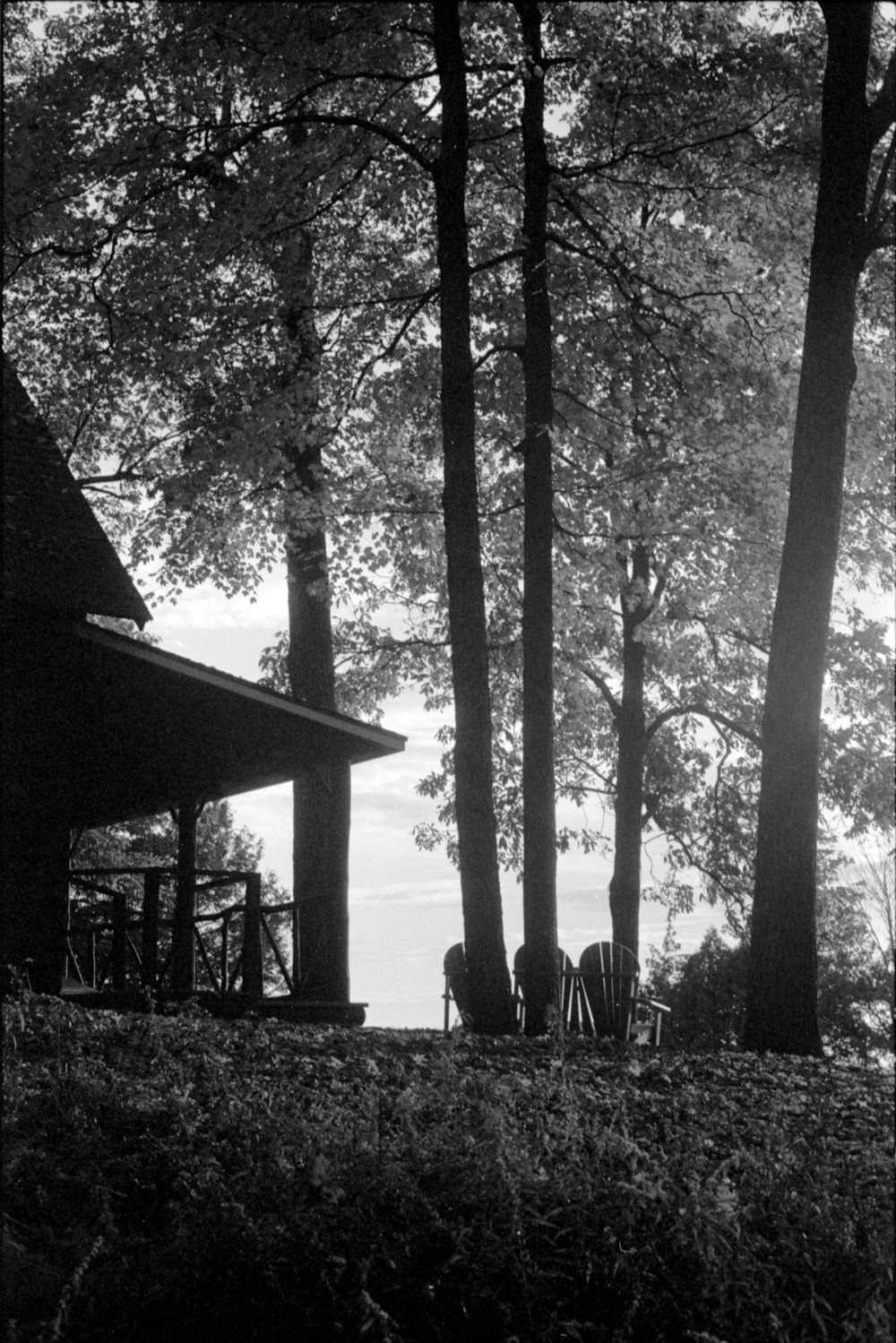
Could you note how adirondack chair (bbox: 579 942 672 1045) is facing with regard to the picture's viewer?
facing away from the viewer and to the right of the viewer

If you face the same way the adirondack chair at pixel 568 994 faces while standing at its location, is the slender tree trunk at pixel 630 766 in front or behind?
in front

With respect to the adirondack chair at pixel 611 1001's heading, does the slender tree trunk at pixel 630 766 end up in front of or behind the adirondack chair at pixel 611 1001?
in front

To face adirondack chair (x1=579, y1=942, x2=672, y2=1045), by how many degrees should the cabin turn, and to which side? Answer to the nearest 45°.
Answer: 0° — it already faces it

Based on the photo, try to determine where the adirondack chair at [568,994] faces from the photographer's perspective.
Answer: facing away from the viewer

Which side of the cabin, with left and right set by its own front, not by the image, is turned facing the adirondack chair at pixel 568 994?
front

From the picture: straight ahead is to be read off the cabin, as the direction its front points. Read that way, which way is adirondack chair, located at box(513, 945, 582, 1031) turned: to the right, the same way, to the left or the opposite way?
to the left

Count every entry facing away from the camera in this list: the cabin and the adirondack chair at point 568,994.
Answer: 1

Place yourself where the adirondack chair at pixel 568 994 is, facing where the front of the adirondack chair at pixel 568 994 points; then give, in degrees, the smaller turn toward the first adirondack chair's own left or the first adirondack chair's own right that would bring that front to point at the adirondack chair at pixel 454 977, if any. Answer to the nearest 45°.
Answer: approximately 45° to the first adirondack chair's own left

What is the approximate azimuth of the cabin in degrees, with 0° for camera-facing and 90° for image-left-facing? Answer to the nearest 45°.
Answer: approximately 270°

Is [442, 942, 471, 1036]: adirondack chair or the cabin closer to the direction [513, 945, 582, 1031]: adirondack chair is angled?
the adirondack chair

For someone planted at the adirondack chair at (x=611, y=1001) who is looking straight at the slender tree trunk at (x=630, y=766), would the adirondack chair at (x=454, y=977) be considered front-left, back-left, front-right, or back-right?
front-left
